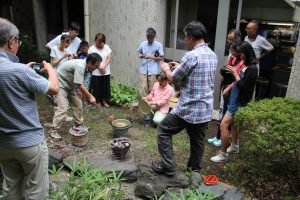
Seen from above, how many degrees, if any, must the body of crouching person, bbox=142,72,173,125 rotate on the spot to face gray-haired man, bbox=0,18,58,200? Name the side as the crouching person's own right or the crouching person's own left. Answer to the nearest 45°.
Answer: approximately 45° to the crouching person's own left

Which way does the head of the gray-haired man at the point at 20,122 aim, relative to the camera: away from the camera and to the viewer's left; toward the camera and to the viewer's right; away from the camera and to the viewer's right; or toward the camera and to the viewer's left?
away from the camera and to the viewer's right

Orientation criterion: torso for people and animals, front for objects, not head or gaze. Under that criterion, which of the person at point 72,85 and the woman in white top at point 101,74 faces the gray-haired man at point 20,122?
the woman in white top

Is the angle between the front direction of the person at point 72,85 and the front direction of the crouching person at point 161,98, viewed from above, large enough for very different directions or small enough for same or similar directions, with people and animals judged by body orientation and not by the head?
very different directions

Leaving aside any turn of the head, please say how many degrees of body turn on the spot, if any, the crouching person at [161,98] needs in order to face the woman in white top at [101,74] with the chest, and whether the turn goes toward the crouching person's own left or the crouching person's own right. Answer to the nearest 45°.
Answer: approximately 90° to the crouching person's own right

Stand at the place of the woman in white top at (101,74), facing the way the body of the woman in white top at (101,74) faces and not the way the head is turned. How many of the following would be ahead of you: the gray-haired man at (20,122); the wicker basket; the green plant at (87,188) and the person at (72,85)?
4

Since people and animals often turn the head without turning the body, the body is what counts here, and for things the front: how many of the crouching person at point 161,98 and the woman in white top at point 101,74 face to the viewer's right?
0

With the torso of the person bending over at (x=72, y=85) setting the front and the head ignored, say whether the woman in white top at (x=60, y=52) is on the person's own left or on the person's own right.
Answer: on the person's own left

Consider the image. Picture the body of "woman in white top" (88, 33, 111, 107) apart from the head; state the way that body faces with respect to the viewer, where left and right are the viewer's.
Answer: facing the viewer

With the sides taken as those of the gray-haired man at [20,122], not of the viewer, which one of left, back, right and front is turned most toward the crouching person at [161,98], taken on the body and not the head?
front

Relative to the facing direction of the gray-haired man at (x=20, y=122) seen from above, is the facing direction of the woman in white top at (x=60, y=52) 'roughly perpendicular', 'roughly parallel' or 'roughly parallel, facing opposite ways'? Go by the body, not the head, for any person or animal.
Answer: roughly perpendicular

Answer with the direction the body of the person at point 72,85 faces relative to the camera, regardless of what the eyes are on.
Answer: to the viewer's right

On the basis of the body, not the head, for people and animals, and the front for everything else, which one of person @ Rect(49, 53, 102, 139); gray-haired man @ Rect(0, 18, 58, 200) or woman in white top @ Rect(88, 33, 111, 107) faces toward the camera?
the woman in white top

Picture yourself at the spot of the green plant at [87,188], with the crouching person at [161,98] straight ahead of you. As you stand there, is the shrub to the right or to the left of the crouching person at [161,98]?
right

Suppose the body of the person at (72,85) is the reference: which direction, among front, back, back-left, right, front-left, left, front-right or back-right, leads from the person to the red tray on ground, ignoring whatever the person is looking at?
front-right
